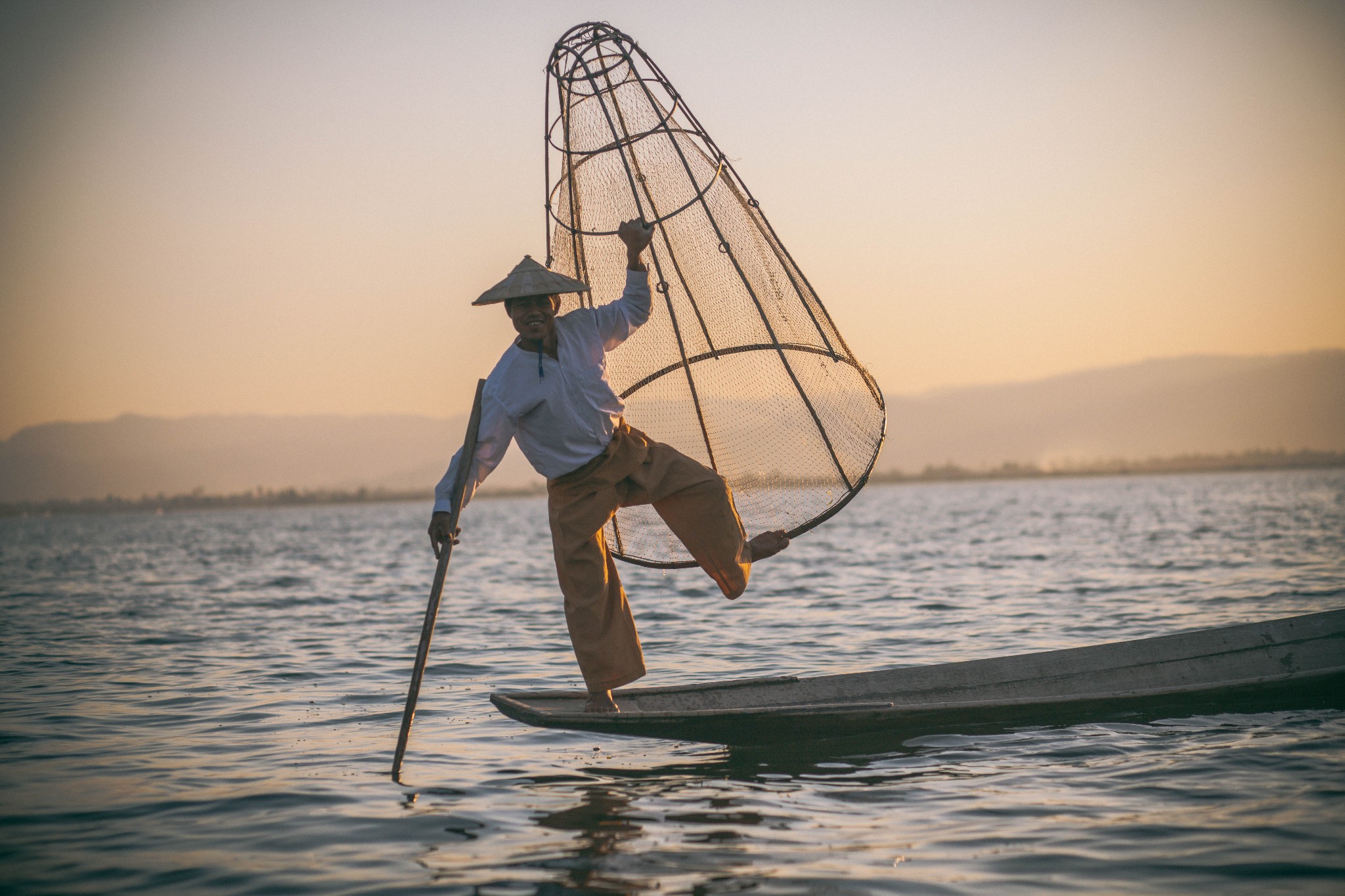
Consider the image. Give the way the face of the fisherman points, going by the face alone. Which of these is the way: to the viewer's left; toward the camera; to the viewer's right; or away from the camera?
toward the camera

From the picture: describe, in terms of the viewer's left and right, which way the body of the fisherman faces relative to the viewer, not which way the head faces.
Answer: facing the viewer
